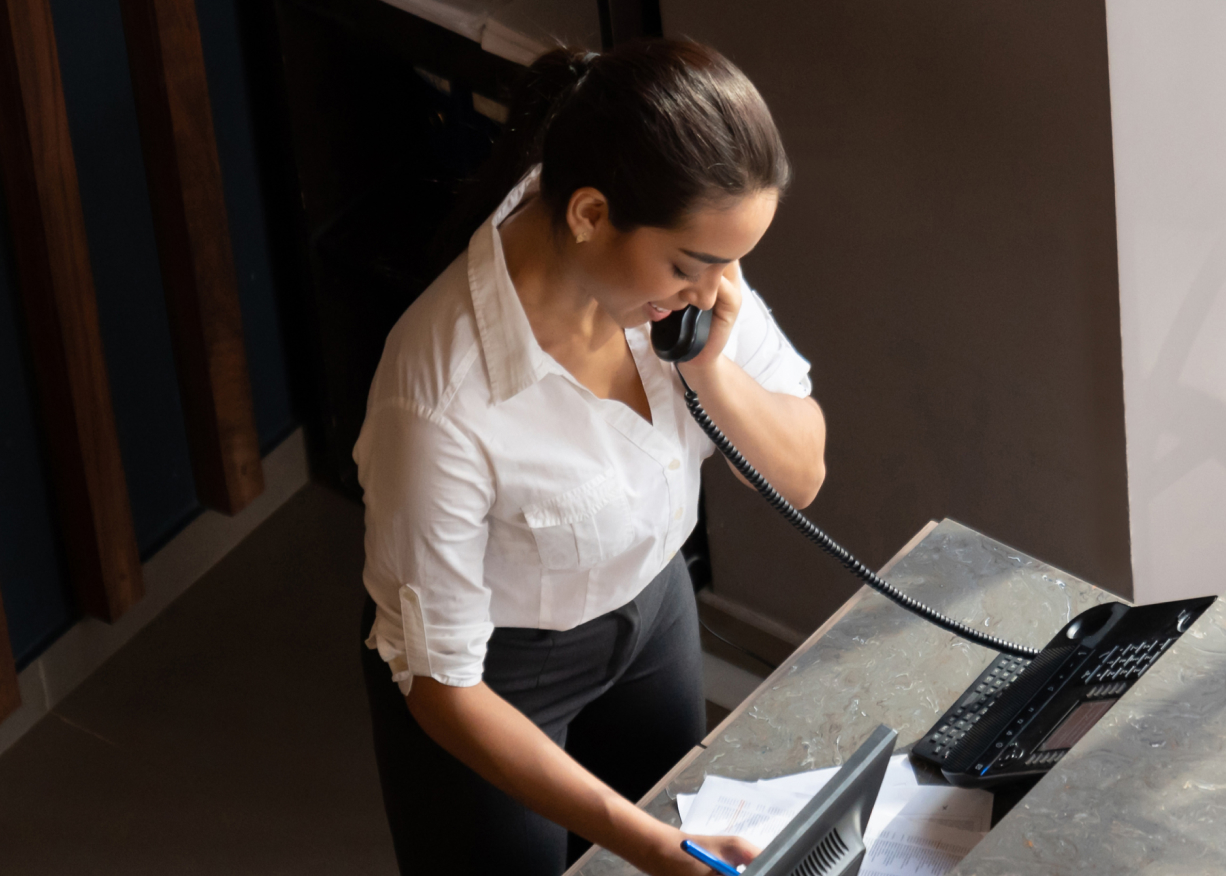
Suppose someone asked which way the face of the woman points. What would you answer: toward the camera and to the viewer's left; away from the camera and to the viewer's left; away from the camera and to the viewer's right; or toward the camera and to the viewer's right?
toward the camera and to the viewer's right

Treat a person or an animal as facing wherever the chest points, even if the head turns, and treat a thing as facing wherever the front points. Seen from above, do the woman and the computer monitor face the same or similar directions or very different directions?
very different directions

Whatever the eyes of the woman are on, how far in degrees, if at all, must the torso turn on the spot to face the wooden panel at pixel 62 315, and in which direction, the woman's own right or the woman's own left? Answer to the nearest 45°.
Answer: approximately 180°

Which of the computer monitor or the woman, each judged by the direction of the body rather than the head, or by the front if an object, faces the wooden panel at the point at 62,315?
the computer monitor

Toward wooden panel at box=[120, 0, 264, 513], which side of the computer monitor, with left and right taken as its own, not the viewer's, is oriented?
front

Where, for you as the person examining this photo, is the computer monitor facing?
facing away from the viewer and to the left of the viewer

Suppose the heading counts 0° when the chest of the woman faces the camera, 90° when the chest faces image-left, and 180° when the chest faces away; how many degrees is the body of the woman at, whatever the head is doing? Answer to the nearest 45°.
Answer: approximately 315°

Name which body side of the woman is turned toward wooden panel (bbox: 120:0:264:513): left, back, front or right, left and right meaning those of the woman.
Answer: back

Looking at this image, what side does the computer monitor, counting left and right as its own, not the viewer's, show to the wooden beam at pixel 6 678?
front

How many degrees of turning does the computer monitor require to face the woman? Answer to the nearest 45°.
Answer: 0° — it already faces them
